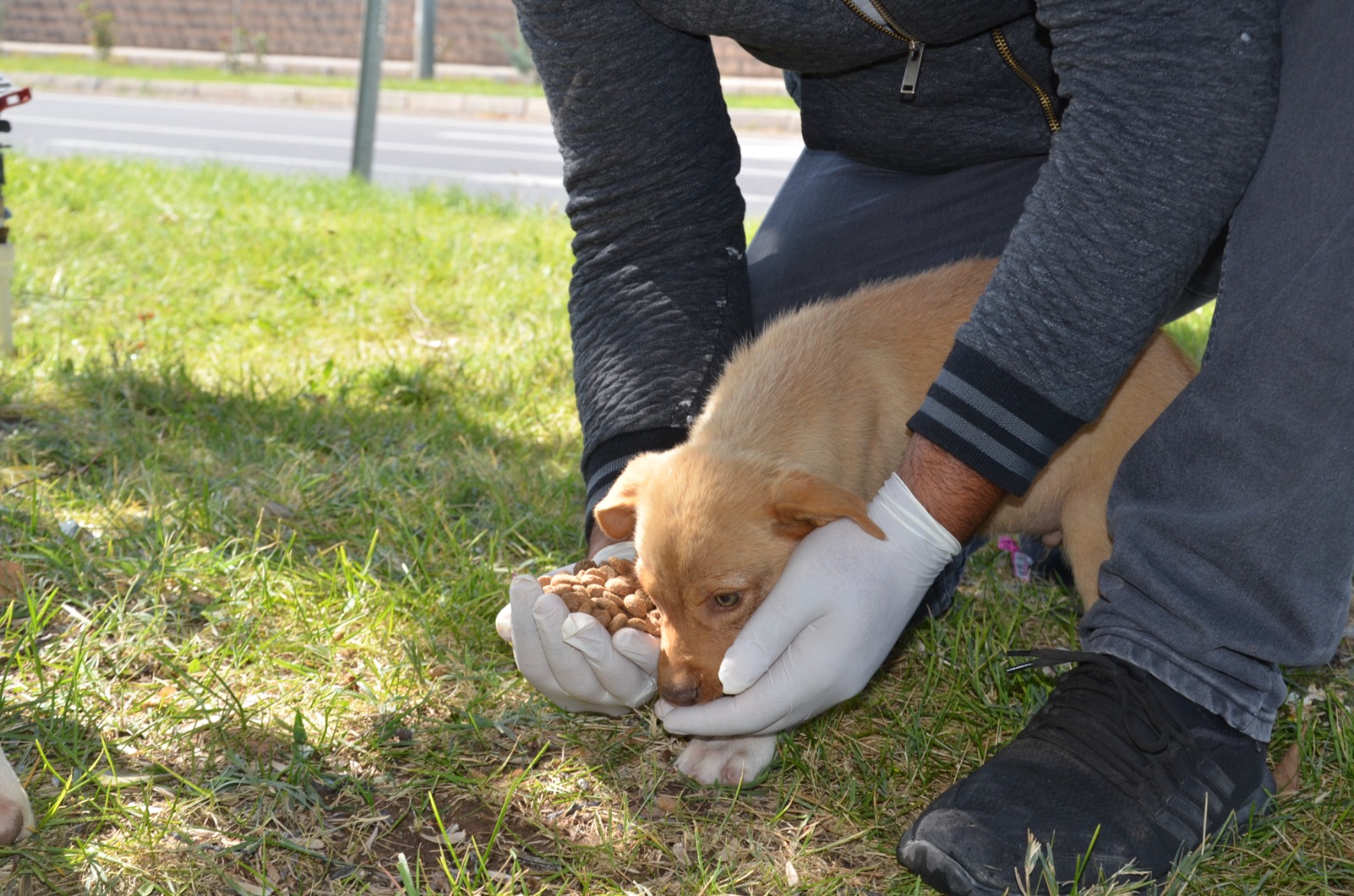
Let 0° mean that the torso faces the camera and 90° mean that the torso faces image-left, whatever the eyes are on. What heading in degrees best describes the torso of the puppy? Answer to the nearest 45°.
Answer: approximately 45°

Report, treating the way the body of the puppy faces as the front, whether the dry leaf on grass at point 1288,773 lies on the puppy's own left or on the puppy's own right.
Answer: on the puppy's own left
